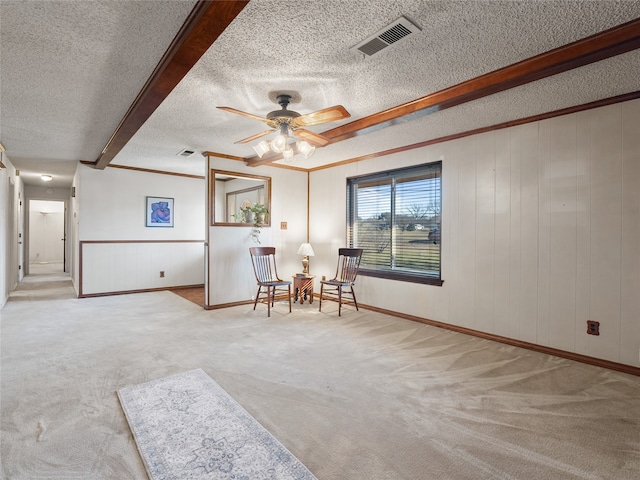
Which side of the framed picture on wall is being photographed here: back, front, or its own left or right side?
front

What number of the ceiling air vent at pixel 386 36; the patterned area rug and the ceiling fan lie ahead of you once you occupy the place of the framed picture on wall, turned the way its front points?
3

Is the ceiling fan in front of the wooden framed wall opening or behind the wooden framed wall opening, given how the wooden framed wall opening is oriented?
in front

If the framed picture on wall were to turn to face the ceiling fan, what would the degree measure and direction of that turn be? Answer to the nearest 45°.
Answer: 0° — it already faces it

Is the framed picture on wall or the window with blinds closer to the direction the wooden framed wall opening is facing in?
the window with blinds

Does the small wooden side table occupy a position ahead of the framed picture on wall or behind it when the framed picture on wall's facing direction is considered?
ahead

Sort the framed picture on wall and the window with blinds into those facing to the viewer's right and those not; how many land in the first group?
0

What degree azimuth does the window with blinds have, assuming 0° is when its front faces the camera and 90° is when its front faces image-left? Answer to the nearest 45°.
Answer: approximately 45°

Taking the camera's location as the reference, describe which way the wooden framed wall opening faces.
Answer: facing the viewer and to the right of the viewer

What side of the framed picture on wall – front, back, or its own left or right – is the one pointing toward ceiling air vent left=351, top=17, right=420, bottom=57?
front

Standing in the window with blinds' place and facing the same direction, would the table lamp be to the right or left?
on its right
